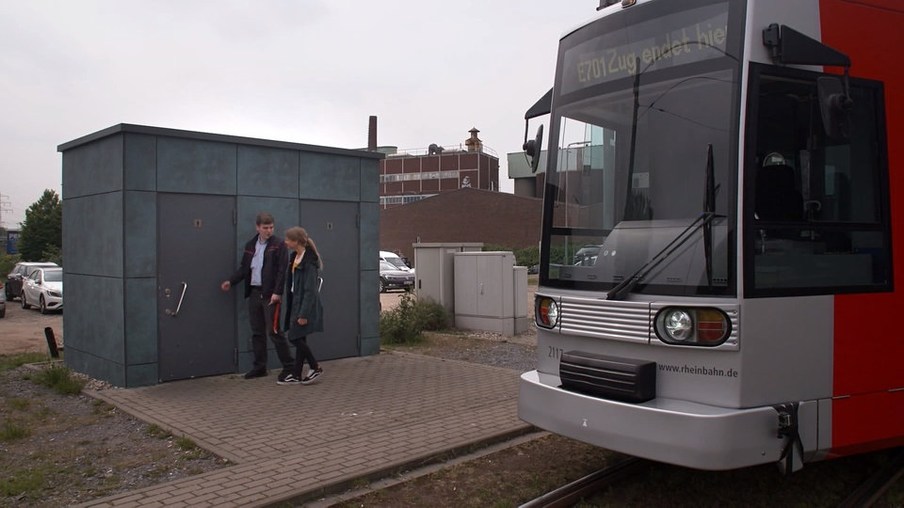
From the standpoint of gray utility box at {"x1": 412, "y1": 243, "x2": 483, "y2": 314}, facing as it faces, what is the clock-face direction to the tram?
The tram is roughly at 10 o'clock from the gray utility box.

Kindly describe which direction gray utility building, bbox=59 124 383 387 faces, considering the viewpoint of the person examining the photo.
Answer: facing the viewer and to the right of the viewer

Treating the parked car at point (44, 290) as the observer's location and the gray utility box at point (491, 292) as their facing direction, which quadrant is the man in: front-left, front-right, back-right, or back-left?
front-right

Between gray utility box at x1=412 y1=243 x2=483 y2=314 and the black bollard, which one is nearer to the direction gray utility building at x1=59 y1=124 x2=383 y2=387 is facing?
the gray utility box

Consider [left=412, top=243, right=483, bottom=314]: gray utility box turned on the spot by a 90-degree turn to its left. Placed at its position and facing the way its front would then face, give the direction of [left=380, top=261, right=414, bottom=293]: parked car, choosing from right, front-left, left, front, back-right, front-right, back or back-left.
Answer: back-left

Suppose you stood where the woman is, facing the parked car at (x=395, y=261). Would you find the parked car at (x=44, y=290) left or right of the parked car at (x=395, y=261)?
left

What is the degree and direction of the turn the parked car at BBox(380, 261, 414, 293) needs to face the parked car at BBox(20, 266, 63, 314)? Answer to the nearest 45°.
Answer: approximately 90° to its right

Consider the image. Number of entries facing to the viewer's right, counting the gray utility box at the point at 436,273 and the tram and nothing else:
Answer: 0

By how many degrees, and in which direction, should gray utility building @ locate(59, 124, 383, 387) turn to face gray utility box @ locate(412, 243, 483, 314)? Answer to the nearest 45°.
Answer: approximately 90° to its left

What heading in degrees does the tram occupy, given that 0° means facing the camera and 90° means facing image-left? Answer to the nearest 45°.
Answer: approximately 45°
